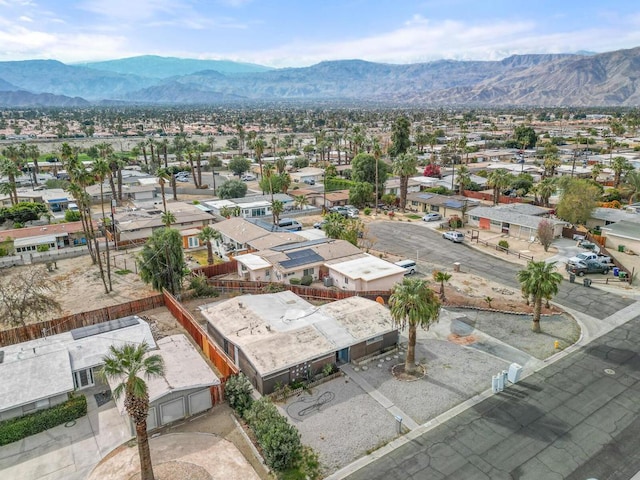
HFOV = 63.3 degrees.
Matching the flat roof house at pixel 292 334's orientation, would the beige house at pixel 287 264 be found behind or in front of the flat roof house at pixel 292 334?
behind

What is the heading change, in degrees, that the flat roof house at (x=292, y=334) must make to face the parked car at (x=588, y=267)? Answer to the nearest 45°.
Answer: approximately 90° to its left

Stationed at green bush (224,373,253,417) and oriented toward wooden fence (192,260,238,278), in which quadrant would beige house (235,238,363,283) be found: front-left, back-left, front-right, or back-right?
front-right

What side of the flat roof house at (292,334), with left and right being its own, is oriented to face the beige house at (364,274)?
left

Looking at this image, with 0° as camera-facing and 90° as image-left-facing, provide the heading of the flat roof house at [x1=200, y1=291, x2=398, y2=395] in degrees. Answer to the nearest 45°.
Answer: approximately 315°

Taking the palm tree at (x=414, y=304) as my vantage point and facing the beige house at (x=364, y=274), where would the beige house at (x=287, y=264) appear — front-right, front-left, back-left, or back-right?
front-left

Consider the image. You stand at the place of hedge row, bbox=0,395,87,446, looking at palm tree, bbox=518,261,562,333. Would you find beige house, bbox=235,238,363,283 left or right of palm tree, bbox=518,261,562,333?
left

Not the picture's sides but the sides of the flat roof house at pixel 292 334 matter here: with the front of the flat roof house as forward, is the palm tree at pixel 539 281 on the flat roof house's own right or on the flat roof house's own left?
on the flat roof house's own left

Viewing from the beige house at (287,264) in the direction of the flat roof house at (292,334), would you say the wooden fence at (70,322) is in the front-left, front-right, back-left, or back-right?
front-right

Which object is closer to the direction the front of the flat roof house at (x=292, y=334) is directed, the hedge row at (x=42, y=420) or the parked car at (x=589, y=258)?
the parked car

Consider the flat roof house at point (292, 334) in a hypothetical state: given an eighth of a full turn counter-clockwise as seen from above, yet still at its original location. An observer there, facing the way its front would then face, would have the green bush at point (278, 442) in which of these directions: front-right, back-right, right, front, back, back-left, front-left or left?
right

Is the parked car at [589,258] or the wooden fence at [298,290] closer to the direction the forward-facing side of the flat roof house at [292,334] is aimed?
the parked car

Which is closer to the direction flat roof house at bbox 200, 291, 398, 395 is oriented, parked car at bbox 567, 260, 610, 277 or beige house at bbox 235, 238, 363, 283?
the parked car

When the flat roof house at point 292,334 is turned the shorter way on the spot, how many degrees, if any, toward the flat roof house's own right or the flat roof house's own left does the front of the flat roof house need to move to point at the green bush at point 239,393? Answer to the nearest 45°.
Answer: approximately 90° to the flat roof house's own right

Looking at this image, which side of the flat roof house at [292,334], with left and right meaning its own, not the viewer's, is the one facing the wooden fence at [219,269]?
back

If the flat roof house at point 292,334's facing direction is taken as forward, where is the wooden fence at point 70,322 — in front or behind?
behind

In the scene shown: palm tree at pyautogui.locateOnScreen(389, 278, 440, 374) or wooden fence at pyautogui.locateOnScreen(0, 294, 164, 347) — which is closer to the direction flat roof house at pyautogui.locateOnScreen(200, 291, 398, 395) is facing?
the palm tree
